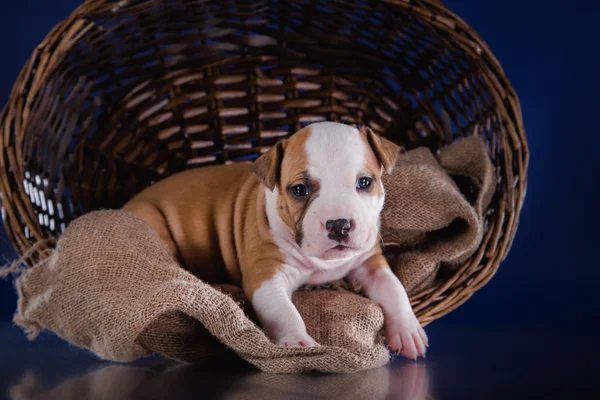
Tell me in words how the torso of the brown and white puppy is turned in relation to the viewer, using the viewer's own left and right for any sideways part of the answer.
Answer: facing the viewer and to the right of the viewer
